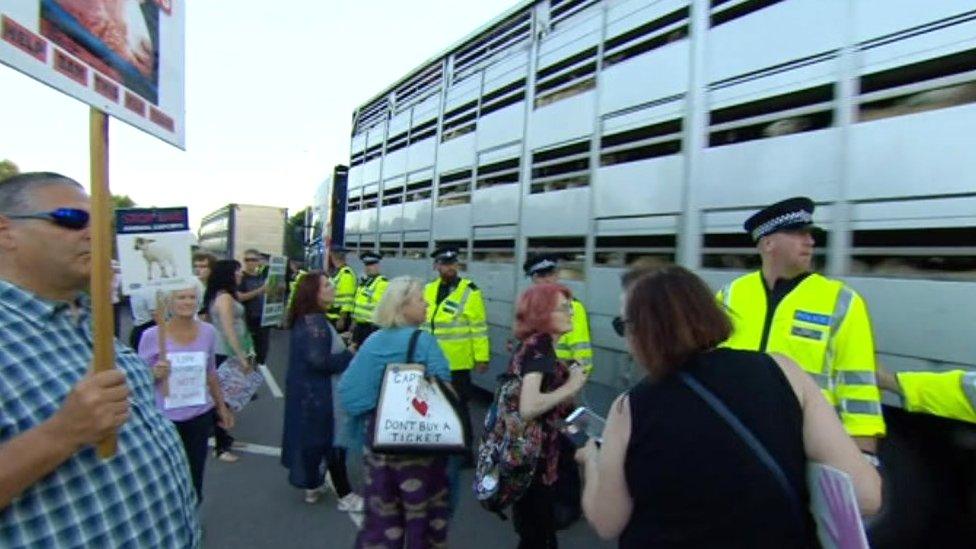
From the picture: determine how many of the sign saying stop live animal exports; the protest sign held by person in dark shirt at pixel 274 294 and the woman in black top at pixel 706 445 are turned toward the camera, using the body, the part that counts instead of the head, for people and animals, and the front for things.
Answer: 2

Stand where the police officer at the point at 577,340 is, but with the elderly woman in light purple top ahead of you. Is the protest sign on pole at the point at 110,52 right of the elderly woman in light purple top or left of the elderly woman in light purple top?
left

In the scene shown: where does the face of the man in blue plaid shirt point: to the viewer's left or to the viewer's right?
to the viewer's right

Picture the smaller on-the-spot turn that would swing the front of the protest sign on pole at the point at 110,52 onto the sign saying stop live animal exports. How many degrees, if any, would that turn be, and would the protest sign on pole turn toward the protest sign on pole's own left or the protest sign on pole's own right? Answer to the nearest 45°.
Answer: approximately 135° to the protest sign on pole's own left

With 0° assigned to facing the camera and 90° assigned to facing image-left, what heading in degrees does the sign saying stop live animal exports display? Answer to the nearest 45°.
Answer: approximately 0°

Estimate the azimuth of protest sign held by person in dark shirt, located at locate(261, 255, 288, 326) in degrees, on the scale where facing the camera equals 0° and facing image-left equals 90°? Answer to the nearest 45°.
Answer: approximately 0°

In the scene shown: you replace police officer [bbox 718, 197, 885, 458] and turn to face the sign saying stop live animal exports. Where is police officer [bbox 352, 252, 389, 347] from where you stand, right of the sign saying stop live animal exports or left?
right

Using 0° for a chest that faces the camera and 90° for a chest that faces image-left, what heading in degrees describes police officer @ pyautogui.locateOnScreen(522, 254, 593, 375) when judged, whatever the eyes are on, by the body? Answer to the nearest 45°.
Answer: approximately 45°

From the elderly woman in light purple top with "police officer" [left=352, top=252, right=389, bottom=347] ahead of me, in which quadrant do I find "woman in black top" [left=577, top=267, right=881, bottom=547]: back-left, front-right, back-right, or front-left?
back-right

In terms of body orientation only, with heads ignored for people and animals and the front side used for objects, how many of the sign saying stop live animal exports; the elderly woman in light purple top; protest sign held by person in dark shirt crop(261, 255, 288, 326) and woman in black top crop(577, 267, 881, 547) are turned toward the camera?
3

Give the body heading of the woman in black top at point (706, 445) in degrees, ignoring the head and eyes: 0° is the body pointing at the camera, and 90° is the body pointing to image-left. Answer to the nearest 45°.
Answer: approximately 135°

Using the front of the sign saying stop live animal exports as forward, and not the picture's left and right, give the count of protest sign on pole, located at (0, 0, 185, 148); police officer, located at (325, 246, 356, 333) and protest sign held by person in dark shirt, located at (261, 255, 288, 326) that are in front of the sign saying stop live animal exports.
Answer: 1
